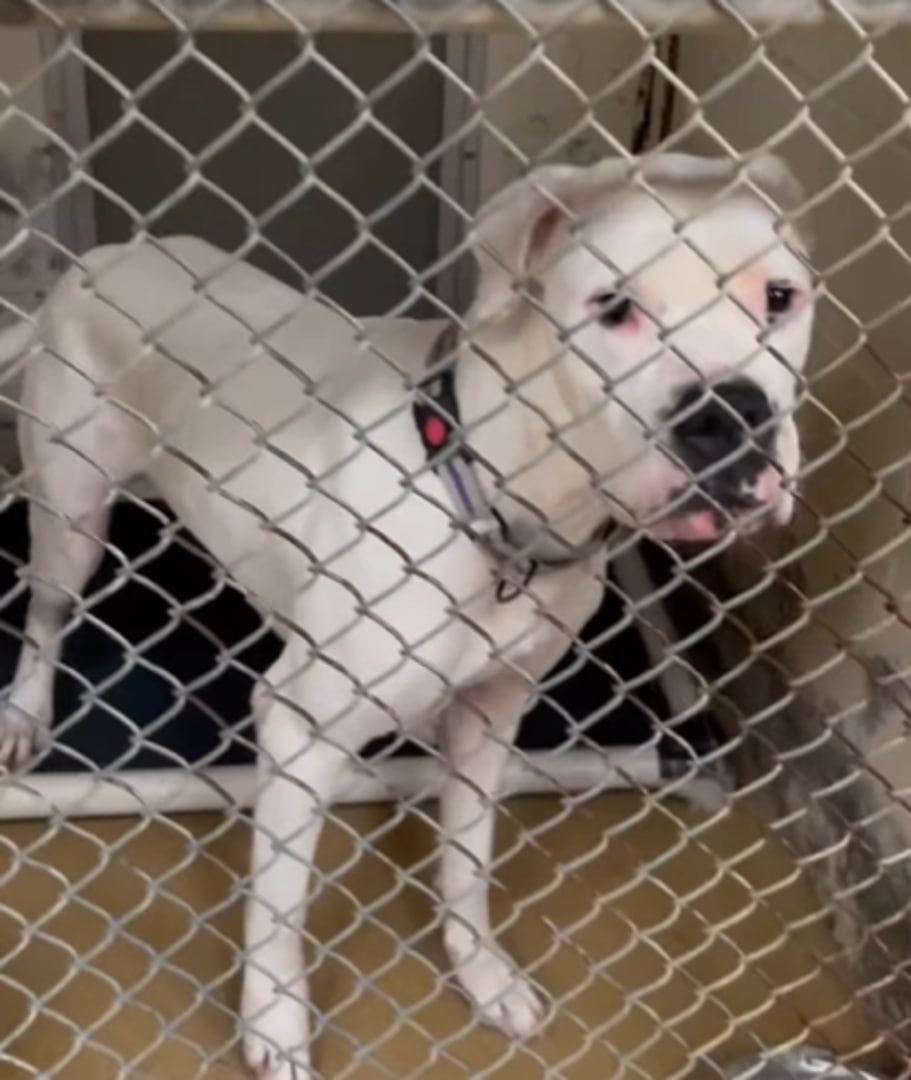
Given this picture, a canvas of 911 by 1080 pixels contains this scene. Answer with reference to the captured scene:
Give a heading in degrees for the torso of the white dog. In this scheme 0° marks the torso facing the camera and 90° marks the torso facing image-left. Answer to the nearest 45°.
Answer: approximately 315°
